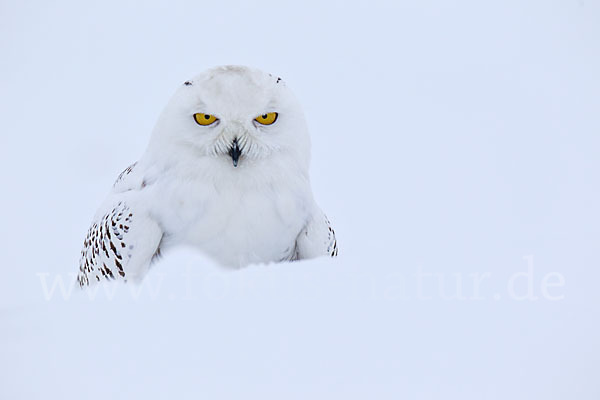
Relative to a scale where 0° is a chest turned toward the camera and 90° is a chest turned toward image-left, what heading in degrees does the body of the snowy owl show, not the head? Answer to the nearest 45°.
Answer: approximately 0°
